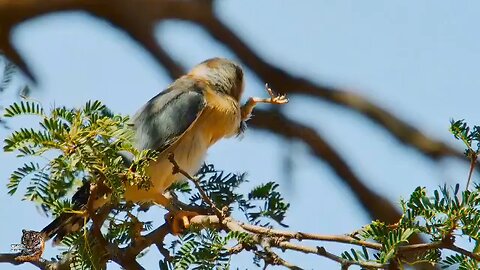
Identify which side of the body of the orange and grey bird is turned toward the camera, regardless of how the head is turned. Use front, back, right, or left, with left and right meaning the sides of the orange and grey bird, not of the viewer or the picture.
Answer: right
